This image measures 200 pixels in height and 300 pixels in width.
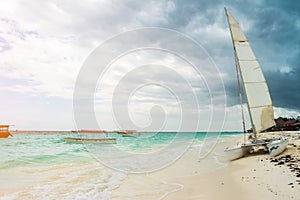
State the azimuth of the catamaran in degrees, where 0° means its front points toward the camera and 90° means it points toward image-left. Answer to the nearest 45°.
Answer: approximately 45°

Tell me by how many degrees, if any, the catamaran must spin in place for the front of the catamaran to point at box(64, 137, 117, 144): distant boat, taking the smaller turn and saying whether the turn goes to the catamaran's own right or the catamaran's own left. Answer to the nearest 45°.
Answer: approximately 90° to the catamaran's own right
